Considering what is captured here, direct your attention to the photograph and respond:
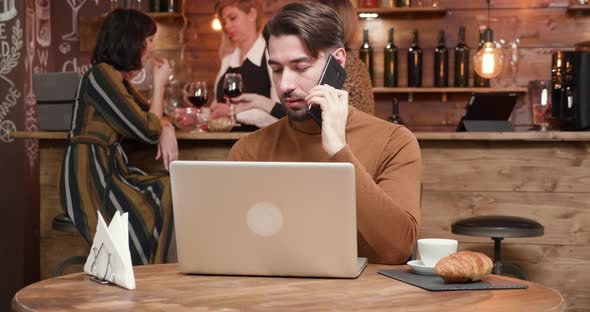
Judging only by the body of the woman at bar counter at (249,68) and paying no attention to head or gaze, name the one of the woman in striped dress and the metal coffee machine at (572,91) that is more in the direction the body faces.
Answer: the woman in striped dress

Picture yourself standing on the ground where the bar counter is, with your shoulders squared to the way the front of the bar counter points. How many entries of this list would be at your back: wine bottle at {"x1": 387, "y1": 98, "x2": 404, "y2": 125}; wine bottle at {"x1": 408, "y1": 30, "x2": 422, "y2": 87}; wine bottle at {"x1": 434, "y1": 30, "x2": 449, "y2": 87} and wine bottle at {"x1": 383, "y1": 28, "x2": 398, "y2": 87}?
4

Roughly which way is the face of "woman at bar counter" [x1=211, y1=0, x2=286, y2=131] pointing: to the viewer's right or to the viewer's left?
to the viewer's left

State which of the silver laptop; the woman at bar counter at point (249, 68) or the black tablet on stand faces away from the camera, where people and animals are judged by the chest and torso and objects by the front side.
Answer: the silver laptop

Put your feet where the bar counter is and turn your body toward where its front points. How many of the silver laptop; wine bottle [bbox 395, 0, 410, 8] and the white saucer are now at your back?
1

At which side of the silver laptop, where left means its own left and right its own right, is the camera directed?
back

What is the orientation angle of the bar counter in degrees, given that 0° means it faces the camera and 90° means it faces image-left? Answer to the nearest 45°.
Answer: approximately 0°

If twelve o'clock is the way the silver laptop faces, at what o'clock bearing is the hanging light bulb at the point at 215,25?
The hanging light bulb is roughly at 12 o'clock from the silver laptop.

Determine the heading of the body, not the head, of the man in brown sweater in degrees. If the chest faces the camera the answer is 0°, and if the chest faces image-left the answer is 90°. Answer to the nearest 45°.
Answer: approximately 45°

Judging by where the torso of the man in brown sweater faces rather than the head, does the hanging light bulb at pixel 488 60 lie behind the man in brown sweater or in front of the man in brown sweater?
behind

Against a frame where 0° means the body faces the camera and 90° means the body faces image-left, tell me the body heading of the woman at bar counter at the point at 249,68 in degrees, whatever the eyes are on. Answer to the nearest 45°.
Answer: approximately 45°
